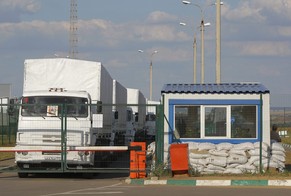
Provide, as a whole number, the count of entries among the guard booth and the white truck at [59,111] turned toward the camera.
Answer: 2

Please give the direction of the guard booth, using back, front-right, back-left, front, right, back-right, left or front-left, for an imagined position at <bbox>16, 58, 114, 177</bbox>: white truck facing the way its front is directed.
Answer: left

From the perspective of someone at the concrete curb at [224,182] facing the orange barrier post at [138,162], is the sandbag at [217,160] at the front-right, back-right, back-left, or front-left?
front-right

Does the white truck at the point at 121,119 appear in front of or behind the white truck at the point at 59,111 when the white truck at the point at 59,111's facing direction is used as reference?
behind

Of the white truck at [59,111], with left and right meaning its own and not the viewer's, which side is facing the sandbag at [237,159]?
left

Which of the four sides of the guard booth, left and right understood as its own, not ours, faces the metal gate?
right

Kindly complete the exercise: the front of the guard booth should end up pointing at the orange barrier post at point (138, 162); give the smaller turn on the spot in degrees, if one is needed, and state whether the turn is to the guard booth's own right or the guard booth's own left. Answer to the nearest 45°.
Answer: approximately 45° to the guard booth's own right

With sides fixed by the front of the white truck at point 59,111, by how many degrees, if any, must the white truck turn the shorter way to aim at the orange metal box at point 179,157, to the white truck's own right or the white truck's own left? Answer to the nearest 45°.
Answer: approximately 45° to the white truck's own left

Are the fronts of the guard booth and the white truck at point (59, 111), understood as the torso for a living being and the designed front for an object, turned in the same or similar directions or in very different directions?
same or similar directions

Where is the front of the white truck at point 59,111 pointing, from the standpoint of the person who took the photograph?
facing the viewer

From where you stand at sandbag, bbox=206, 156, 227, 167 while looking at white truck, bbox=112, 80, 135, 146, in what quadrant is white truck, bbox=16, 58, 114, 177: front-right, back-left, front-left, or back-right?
front-left

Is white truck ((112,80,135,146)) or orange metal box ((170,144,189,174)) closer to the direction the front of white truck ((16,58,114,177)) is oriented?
the orange metal box

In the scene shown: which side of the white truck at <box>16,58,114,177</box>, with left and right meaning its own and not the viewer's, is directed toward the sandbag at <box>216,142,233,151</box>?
left

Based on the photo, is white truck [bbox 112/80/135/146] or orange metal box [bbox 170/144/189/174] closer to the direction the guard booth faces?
the orange metal box
